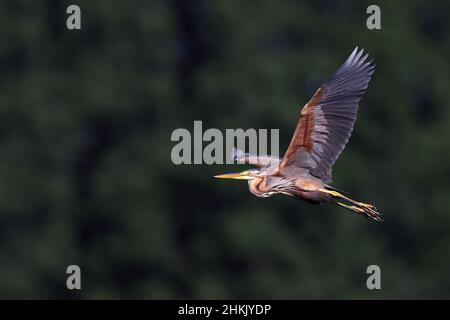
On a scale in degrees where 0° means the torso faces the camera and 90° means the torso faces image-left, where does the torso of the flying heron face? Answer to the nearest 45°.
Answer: approximately 90°
